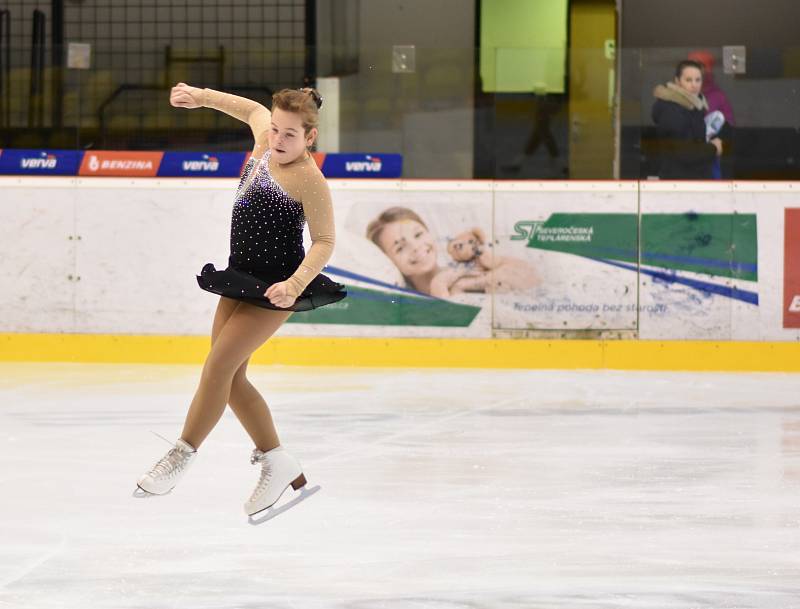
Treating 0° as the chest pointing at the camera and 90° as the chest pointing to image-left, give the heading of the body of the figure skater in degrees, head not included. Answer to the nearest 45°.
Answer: approximately 45°

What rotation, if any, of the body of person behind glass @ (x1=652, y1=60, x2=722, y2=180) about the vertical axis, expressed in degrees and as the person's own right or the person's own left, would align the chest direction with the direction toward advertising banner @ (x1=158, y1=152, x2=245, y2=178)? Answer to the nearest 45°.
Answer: approximately 135° to the person's own right

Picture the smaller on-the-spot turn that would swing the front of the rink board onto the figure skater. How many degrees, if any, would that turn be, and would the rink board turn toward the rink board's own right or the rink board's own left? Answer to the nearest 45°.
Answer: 0° — it already faces them

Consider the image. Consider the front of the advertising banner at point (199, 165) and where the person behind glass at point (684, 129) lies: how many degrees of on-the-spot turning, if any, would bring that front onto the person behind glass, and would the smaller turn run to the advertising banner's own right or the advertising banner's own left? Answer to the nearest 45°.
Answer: approximately 90° to the advertising banner's own left

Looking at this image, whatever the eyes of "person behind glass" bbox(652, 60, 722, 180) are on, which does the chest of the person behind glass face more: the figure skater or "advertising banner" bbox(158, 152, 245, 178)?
the figure skater

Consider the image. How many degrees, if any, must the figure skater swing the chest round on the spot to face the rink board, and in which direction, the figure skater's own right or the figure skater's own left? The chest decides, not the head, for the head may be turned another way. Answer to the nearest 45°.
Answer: approximately 135° to the figure skater's own right

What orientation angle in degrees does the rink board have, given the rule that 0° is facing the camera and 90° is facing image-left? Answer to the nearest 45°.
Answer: approximately 0°
